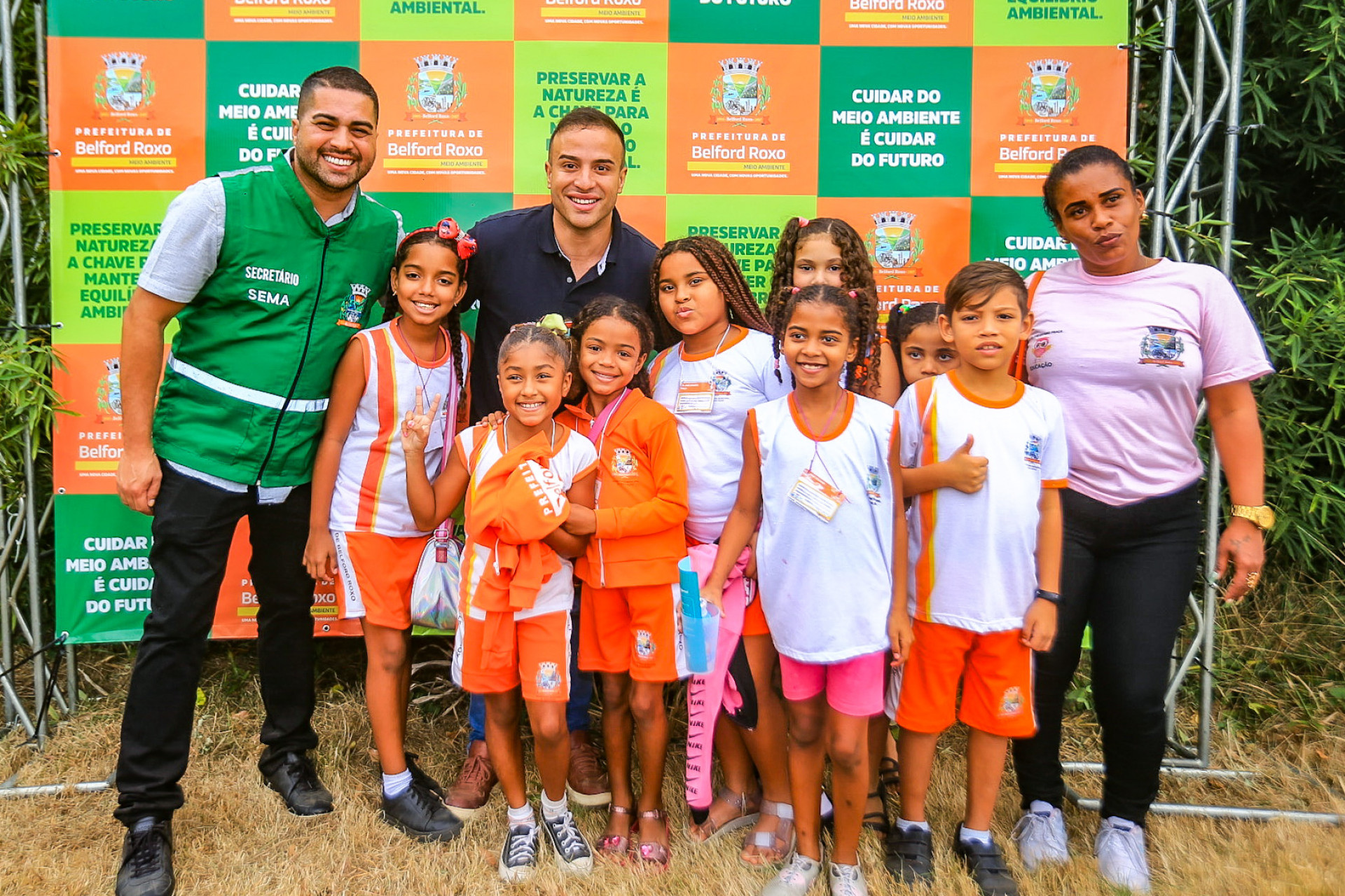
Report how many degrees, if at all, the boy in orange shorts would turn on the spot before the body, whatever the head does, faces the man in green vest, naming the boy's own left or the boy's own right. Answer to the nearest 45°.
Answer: approximately 90° to the boy's own right

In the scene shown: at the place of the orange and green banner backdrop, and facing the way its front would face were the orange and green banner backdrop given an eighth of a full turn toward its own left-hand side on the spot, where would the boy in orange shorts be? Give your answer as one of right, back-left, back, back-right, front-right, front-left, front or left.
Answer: front

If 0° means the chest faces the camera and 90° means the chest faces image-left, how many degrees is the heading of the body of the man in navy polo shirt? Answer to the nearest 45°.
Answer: approximately 0°

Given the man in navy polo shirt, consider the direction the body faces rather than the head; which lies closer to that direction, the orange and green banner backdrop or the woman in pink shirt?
the woman in pink shirt

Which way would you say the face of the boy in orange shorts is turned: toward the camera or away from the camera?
toward the camera

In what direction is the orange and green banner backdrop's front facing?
toward the camera

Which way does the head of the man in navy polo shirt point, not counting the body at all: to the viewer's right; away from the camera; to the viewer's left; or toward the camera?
toward the camera

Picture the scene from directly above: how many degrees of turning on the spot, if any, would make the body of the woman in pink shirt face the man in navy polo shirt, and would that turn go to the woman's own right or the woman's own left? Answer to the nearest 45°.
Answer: approximately 90° to the woman's own right

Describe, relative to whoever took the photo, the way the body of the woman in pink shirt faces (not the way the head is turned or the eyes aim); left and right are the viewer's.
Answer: facing the viewer

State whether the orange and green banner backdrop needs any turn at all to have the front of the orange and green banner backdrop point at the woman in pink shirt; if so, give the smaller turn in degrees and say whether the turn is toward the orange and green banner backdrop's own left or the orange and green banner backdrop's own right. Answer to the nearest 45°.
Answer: approximately 45° to the orange and green banner backdrop's own left

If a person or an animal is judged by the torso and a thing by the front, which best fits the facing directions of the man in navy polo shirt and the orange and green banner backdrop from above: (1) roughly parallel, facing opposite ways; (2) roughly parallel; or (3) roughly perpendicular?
roughly parallel

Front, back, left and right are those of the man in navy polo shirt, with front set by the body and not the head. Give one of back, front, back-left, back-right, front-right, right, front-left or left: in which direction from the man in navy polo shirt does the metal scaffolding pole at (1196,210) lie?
left

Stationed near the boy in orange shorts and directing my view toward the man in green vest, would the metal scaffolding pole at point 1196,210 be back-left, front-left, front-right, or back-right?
back-right
